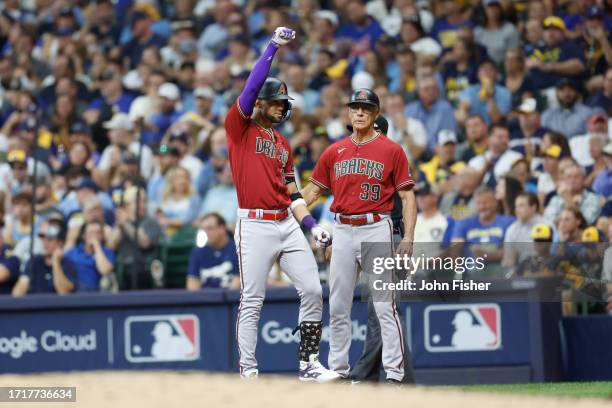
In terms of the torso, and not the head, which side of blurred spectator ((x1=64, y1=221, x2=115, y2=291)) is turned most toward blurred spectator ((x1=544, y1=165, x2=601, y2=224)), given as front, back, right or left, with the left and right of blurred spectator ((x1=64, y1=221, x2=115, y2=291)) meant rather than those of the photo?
left

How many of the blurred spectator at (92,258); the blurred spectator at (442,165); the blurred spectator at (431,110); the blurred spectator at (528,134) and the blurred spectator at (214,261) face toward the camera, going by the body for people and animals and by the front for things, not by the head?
5

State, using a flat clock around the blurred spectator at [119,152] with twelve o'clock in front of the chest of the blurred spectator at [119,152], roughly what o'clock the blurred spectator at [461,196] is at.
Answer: the blurred spectator at [461,196] is roughly at 9 o'clock from the blurred spectator at [119,152].

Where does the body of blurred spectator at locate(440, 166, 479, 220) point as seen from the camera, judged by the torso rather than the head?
toward the camera

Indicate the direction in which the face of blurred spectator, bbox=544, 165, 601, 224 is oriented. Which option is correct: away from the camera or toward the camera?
toward the camera

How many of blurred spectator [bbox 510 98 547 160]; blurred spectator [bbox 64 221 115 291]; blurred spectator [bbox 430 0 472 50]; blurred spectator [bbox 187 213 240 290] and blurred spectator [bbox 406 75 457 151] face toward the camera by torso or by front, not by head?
5

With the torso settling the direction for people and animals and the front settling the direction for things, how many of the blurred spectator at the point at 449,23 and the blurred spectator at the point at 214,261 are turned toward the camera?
2

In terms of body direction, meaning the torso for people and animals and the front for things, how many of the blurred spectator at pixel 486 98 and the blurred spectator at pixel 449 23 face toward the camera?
2

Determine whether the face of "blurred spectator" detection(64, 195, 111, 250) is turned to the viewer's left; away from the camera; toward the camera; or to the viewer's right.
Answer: toward the camera

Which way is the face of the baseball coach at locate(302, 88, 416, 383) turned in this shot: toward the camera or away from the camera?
toward the camera

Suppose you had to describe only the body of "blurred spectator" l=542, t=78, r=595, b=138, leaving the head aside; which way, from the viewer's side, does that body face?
toward the camera

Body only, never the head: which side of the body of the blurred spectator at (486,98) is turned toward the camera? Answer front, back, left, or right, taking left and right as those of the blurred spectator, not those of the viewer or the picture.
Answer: front

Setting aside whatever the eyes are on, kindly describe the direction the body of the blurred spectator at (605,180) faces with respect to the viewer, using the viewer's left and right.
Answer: facing the viewer and to the left of the viewer

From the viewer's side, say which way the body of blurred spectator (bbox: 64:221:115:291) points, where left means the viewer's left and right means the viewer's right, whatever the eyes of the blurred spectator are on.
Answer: facing the viewer

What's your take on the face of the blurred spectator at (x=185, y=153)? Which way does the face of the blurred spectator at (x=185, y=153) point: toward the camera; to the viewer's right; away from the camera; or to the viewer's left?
toward the camera

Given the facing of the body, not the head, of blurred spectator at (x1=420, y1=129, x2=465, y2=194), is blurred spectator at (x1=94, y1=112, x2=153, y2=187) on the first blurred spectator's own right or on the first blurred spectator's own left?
on the first blurred spectator's own right
